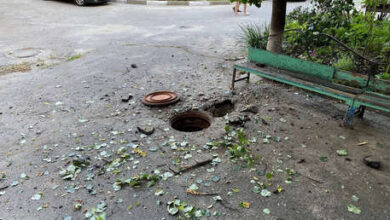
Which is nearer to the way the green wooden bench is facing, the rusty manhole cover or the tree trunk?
the rusty manhole cover

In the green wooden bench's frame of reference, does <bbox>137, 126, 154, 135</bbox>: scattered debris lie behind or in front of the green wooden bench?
in front

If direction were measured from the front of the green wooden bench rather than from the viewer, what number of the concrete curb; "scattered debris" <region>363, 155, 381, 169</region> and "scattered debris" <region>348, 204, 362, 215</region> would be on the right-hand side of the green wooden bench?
1

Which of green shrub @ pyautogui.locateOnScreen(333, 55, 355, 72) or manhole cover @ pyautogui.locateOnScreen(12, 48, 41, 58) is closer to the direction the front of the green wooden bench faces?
the manhole cover

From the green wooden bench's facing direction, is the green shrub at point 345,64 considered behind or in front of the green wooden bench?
behind

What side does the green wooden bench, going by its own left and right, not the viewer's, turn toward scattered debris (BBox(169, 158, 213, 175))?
front

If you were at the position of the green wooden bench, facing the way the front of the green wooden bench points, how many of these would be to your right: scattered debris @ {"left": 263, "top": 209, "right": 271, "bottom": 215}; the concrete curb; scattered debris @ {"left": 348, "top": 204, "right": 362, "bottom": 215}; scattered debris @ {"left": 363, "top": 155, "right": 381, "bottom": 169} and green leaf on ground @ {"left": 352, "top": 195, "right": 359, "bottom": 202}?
1

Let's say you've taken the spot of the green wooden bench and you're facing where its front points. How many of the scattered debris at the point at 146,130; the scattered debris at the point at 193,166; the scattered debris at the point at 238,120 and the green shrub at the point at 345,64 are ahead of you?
3

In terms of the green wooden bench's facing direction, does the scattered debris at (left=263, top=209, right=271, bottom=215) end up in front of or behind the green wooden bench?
in front

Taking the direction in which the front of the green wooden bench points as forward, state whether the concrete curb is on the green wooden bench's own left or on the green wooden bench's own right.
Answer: on the green wooden bench's own right

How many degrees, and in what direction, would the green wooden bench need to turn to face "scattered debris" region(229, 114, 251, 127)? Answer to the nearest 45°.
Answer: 0° — it already faces it

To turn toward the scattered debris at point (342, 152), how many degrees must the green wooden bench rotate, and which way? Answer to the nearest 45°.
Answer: approximately 45° to its left

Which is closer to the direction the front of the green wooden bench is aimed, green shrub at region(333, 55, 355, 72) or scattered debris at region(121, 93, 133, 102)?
the scattered debris

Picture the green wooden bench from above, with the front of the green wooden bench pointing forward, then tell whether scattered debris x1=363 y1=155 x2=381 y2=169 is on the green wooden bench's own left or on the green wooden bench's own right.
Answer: on the green wooden bench's own left

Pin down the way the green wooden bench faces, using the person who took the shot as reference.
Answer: facing the viewer and to the left of the viewer
